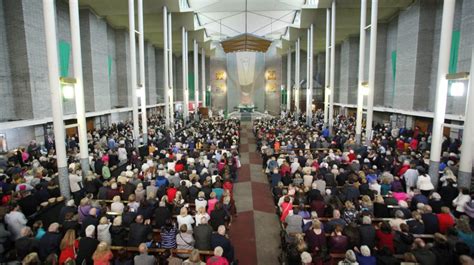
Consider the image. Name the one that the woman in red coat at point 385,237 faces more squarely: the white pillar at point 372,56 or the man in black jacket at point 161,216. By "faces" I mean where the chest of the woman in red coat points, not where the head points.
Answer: the white pillar

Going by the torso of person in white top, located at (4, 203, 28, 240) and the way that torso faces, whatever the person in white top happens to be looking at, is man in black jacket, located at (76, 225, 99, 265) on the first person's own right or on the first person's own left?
on the first person's own right

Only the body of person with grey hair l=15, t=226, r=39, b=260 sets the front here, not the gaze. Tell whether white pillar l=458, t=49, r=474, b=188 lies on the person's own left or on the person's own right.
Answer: on the person's own right

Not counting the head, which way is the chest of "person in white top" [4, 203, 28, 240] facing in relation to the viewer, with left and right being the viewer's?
facing away from the viewer and to the right of the viewer

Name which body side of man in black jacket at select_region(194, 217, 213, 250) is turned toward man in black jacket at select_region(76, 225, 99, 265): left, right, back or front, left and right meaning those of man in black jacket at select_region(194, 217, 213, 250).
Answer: left

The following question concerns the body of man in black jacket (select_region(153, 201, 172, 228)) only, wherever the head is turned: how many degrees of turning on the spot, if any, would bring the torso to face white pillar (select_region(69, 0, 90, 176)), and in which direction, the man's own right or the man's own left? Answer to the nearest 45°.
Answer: approximately 45° to the man's own left

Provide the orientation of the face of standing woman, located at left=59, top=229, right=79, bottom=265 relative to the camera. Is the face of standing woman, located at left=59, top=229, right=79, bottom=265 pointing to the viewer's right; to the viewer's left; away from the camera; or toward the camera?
away from the camera

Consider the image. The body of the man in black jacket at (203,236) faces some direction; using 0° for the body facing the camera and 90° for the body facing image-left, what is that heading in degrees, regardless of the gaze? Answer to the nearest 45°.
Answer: approximately 180°

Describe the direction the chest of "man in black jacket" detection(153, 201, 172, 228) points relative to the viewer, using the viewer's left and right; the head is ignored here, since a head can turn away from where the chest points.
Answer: facing away from the viewer

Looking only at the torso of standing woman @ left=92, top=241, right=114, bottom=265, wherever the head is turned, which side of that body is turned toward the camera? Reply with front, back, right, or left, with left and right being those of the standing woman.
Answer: back

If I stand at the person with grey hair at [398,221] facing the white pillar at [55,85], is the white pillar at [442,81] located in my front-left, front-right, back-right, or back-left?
back-right

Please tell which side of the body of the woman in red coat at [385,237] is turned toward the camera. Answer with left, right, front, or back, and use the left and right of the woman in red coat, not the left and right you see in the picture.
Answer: back

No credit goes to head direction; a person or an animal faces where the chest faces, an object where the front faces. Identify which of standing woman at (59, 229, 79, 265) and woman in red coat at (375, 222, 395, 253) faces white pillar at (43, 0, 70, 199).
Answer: the standing woman

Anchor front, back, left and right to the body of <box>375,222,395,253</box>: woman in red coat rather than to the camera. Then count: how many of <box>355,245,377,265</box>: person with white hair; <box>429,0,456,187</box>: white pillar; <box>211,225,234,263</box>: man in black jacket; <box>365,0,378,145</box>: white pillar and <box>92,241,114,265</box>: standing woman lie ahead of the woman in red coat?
2

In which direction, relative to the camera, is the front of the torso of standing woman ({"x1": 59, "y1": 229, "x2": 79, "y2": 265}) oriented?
away from the camera

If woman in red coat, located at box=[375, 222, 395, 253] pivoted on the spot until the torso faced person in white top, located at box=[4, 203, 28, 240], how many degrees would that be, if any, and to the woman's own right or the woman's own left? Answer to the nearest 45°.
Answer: approximately 135° to the woman's own left

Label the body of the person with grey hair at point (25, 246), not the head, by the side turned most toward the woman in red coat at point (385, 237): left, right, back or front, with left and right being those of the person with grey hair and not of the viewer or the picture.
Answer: right
